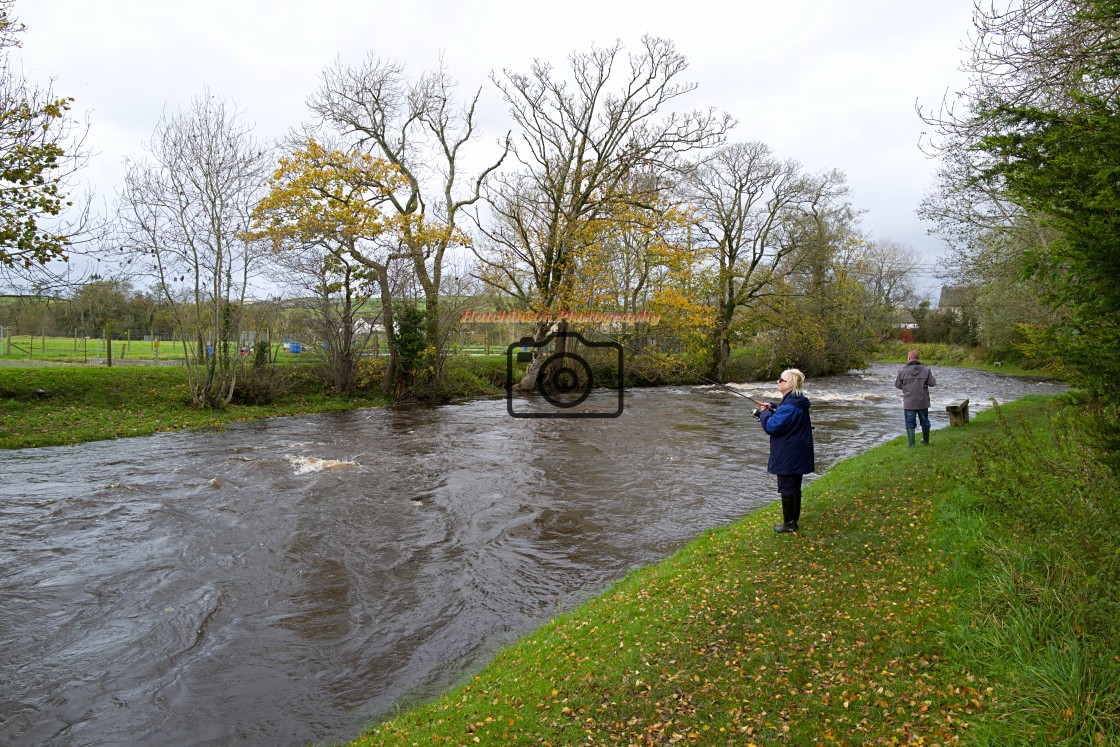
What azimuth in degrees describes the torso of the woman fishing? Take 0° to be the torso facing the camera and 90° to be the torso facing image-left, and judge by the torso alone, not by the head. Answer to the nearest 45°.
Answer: approximately 90°

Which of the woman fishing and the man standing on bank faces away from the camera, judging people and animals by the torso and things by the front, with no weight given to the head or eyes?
the man standing on bank

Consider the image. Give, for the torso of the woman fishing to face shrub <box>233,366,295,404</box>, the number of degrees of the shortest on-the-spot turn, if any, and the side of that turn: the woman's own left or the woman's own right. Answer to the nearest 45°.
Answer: approximately 45° to the woman's own right

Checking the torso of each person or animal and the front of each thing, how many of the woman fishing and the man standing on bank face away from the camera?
1

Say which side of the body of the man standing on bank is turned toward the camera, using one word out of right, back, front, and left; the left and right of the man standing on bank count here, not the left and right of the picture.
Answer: back

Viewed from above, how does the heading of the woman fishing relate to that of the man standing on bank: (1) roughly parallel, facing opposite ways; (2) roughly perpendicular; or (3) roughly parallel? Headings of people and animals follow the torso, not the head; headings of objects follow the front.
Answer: roughly perpendicular

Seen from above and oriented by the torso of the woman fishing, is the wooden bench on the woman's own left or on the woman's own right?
on the woman's own right

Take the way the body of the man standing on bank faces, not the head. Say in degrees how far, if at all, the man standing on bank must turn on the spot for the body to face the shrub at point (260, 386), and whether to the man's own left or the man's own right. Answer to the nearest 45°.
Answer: approximately 90° to the man's own left

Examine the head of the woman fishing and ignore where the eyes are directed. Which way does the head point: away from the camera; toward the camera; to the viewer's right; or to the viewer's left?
to the viewer's left

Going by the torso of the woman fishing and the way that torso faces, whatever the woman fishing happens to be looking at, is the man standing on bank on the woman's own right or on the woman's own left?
on the woman's own right

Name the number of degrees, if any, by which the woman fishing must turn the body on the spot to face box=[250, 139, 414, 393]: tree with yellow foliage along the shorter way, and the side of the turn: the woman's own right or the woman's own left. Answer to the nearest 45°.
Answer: approximately 45° to the woman's own right
